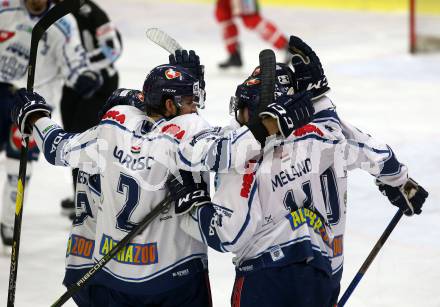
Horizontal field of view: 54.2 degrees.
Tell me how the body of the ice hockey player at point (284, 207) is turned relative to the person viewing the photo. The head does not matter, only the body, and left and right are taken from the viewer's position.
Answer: facing away from the viewer and to the left of the viewer

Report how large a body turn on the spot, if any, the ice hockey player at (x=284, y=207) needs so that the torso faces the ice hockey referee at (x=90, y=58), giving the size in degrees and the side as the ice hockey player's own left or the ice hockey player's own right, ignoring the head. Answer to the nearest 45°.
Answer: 0° — they already face them

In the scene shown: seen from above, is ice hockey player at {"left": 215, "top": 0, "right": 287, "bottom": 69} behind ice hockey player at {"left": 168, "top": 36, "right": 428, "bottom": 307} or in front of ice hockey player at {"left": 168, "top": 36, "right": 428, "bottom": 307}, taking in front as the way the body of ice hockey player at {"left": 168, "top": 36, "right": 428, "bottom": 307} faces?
in front
